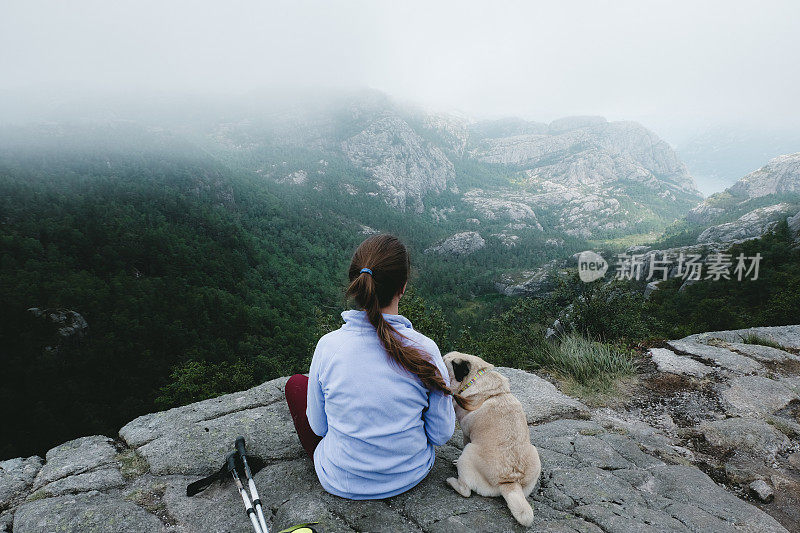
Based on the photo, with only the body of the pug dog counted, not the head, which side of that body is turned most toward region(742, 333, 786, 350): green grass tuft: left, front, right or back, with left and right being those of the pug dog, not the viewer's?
right

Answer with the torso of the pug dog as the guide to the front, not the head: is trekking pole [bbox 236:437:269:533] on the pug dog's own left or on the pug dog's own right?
on the pug dog's own left

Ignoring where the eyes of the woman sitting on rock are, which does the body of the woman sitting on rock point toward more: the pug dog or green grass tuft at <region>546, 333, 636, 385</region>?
the green grass tuft

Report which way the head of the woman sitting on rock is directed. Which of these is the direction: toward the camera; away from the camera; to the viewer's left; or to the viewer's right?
away from the camera

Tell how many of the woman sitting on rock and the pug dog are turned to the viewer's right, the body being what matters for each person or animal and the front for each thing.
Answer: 0

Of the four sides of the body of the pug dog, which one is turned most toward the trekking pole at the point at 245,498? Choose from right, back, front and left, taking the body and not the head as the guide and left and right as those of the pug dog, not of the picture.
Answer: left

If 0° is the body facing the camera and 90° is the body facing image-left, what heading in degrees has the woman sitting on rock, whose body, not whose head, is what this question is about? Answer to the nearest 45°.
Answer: approximately 180°

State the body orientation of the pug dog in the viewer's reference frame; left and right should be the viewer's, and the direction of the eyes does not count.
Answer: facing away from the viewer and to the left of the viewer

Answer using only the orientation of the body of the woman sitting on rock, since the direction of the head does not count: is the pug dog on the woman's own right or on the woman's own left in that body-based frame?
on the woman's own right
